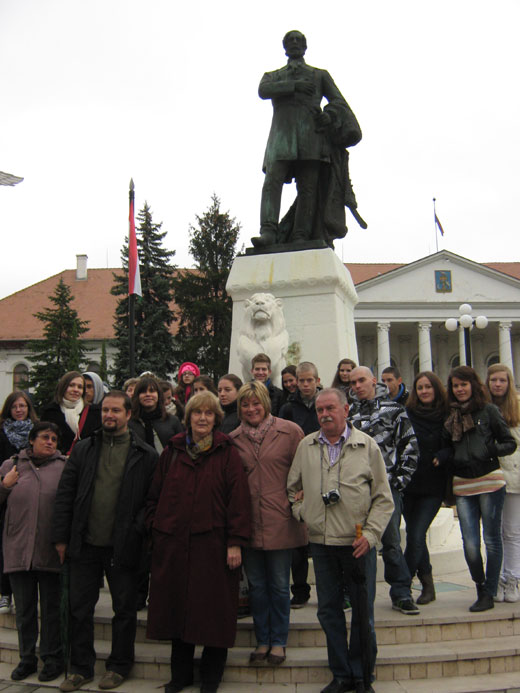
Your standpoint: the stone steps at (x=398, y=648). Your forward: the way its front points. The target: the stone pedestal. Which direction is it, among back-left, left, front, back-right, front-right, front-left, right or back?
back

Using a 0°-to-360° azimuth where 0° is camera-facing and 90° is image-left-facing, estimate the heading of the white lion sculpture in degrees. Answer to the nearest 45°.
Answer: approximately 0°

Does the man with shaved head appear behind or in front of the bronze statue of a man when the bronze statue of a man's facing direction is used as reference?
in front

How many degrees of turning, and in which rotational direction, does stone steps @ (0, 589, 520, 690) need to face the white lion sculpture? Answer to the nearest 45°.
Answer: approximately 180°

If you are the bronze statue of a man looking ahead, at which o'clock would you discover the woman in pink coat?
The woman in pink coat is roughly at 12 o'clock from the bronze statue of a man.

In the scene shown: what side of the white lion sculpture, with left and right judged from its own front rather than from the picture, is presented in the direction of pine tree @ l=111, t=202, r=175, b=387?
back

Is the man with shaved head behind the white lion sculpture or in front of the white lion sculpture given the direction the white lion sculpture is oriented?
in front

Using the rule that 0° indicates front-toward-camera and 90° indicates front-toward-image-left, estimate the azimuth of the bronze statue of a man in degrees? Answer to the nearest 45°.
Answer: approximately 0°

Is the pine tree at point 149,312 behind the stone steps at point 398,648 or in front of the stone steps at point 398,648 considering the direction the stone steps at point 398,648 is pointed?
behind
